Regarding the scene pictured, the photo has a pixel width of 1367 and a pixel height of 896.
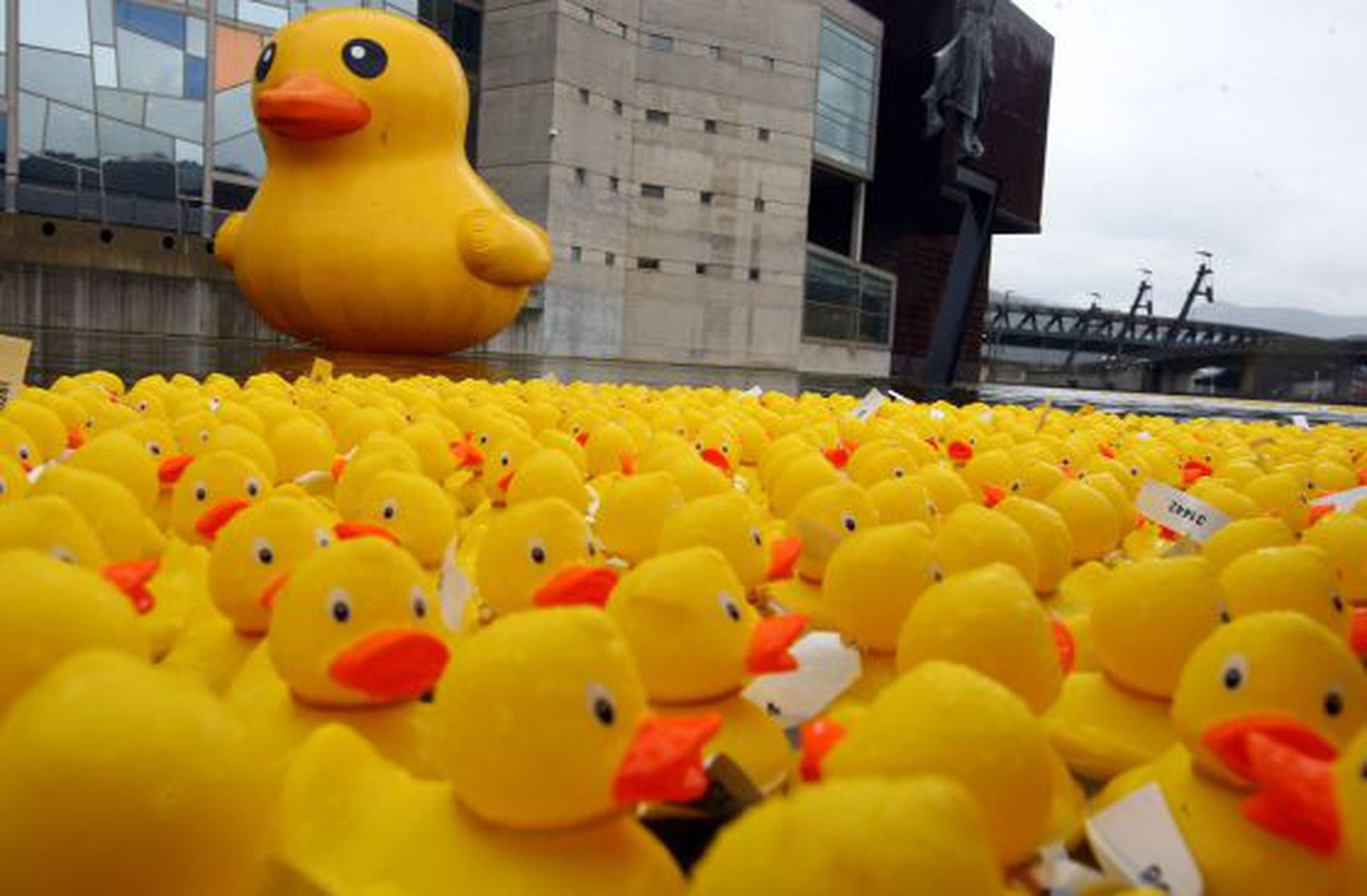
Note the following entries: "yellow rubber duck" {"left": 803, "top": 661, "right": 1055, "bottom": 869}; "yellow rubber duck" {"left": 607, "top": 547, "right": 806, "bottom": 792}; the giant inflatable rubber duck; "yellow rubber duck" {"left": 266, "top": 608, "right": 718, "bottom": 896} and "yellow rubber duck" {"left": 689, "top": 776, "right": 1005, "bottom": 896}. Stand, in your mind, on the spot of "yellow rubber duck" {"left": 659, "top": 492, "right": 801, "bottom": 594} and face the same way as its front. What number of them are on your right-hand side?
4

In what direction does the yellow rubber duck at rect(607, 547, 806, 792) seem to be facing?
to the viewer's right

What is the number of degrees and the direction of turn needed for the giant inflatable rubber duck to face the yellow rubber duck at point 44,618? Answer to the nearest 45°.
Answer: approximately 45° to its left

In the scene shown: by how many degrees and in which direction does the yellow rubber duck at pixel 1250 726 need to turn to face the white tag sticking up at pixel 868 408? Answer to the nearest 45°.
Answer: approximately 135° to its right

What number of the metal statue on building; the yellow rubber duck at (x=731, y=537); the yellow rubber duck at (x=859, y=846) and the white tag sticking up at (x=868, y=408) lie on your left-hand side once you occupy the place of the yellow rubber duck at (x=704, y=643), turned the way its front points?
3

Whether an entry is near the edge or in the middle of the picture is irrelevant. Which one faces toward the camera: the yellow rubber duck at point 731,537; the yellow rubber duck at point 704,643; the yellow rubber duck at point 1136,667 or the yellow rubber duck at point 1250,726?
the yellow rubber duck at point 1250,726

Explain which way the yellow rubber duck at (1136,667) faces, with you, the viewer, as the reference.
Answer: facing away from the viewer and to the right of the viewer

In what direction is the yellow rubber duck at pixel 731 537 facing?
to the viewer's right

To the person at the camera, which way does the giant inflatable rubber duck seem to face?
facing the viewer and to the left of the viewer

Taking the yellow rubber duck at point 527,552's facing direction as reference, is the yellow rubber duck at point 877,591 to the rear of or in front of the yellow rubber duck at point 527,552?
in front

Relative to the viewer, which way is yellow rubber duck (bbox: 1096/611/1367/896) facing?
toward the camera

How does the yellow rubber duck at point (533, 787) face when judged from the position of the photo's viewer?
facing to the right of the viewer

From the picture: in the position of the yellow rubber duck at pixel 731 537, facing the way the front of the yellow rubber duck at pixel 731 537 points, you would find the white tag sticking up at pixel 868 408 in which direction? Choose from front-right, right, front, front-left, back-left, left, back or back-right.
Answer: left

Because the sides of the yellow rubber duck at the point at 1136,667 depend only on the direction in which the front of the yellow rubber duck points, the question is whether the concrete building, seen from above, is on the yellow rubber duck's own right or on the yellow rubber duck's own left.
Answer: on the yellow rubber duck's own left

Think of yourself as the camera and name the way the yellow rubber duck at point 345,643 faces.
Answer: facing the viewer and to the right of the viewer

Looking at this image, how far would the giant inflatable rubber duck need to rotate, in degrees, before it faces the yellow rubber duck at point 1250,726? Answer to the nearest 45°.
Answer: approximately 45° to its left
